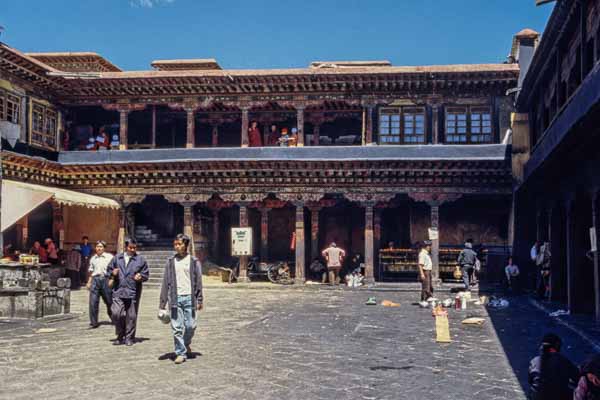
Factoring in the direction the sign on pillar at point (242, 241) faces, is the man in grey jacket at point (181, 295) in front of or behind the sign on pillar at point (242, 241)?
in front

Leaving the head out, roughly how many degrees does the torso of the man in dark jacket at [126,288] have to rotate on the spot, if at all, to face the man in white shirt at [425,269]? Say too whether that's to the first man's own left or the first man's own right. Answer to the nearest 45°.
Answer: approximately 135° to the first man's own left

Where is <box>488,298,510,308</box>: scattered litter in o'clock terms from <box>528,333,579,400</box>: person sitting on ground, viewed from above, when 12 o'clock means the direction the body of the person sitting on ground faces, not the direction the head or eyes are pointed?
The scattered litter is roughly at 12 o'clock from the person sitting on ground.

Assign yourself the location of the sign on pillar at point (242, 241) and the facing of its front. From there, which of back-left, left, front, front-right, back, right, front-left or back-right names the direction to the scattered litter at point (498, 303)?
front-left

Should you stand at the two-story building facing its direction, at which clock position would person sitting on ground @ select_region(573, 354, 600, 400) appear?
The person sitting on ground is roughly at 12 o'clock from the two-story building.

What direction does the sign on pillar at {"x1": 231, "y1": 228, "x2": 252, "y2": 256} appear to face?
toward the camera

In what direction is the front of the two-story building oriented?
toward the camera

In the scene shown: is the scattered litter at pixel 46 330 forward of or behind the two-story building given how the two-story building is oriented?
forward

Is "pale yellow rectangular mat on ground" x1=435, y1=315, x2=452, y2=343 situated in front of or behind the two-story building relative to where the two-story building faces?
in front

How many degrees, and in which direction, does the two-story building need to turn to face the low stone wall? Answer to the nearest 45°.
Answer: approximately 45° to its right
